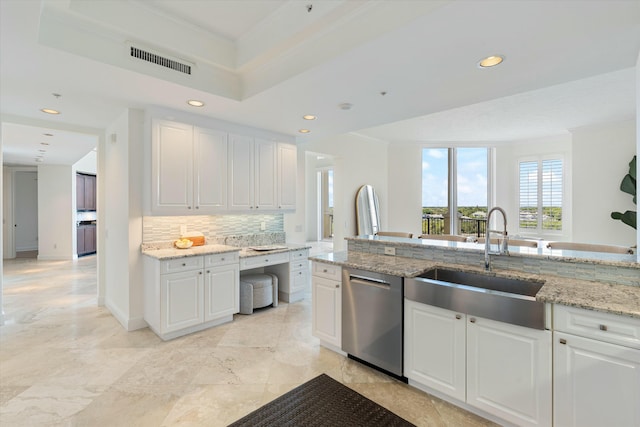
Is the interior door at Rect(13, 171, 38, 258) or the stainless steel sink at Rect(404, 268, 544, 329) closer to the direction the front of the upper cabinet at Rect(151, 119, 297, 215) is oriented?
the stainless steel sink

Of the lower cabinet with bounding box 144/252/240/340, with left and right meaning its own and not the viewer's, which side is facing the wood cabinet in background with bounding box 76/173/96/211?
back

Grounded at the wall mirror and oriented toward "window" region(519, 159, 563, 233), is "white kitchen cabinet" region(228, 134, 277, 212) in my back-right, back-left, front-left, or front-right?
back-right

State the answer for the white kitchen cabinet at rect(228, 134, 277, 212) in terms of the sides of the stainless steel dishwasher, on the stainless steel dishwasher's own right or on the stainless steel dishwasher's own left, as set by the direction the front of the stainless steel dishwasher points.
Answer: on the stainless steel dishwasher's own right

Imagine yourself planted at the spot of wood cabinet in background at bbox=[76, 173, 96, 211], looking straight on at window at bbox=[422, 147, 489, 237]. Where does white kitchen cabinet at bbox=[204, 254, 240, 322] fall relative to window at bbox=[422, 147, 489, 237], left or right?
right

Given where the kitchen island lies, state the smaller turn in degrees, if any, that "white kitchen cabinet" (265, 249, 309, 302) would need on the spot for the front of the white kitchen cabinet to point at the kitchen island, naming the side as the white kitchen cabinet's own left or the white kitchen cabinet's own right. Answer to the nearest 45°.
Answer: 0° — it already faces it
